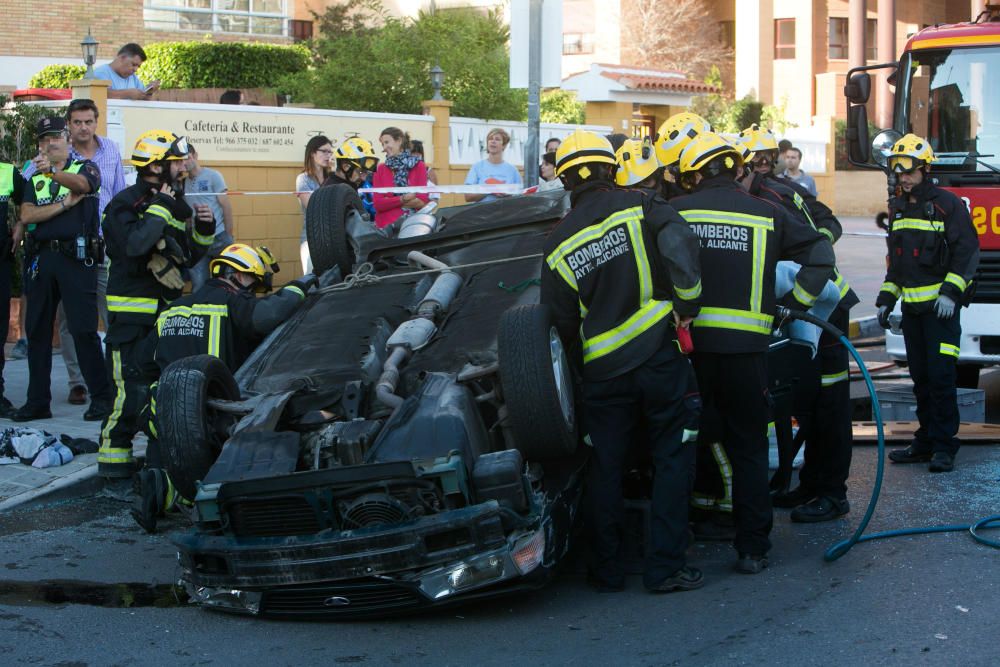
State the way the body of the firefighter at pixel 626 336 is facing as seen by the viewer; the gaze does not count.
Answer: away from the camera

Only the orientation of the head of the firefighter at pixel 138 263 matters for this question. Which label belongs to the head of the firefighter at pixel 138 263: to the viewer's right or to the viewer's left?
to the viewer's right

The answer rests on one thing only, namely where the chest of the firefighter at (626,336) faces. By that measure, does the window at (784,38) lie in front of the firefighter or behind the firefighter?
in front

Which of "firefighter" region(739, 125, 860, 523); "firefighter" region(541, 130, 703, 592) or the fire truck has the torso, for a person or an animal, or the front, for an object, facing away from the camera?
"firefighter" region(541, 130, 703, 592)

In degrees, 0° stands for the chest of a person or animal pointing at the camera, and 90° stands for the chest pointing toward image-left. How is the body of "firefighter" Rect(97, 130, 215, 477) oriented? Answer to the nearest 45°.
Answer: approximately 270°

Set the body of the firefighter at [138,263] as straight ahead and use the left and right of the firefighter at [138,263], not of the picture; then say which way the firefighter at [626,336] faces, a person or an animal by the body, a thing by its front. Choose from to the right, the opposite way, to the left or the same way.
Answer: to the left

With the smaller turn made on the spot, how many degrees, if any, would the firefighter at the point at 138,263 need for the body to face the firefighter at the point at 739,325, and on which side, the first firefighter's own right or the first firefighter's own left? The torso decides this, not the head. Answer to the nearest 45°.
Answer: approximately 45° to the first firefighter's own right

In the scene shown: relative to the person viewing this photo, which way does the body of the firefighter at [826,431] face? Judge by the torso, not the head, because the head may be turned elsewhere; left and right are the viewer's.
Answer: facing to the left of the viewer

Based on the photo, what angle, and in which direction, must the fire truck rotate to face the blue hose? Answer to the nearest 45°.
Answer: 0° — it already faces it

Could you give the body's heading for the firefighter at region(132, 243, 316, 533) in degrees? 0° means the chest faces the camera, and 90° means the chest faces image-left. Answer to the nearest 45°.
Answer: approximately 225°
